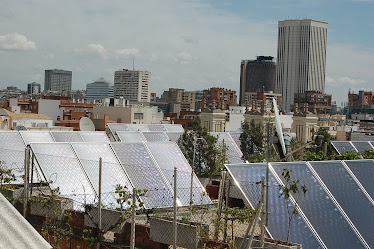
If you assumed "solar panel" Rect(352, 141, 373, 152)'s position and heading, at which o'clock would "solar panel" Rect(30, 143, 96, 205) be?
"solar panel" Rect(30, 143, 96, 205) is roughly at 2 o'clock from "solar panel" Rect(352, 141, 373, 152).

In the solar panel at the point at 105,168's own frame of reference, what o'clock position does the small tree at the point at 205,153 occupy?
The small tree is roughly at 8 o'clock from the solar panel.

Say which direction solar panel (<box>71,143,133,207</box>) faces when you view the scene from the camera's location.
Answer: facing the viewer and to the right of the viewer

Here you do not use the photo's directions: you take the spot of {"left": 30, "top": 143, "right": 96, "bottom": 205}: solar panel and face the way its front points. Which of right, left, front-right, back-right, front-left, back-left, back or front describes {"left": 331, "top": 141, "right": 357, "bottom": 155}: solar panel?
left

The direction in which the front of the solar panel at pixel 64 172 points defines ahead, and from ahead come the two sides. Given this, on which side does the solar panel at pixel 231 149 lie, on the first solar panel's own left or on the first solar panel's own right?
on the first solar panel's own left

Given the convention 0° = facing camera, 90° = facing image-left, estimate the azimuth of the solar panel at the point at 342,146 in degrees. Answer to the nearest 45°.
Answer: approximately 315°

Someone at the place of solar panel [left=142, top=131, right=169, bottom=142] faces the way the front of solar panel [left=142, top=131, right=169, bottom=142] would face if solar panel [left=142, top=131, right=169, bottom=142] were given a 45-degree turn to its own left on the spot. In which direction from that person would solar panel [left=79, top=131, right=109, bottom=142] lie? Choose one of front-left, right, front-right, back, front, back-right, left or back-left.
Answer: back-right

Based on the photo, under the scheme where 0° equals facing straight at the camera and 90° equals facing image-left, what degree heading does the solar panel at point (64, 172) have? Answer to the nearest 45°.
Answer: approximately 315°

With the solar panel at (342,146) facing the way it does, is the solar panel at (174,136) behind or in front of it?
behind
